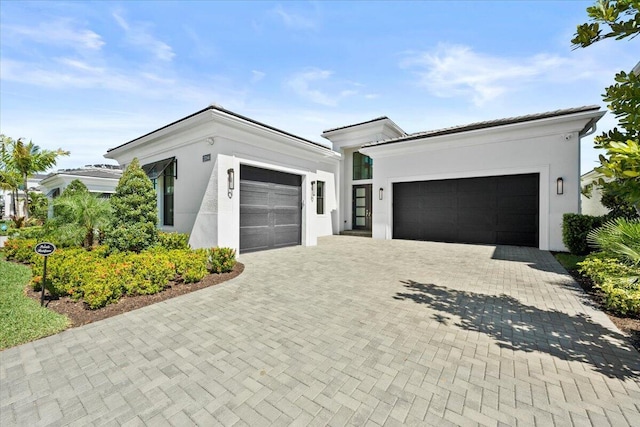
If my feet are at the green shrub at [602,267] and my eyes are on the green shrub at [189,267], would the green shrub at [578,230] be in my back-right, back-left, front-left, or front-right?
back-right

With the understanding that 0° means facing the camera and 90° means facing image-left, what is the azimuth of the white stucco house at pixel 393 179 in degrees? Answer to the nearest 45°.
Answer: approximately 45°

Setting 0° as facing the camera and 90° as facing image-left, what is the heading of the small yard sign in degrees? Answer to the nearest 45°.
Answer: approximately 0°

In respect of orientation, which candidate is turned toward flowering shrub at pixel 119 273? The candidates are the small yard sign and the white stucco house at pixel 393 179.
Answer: the white stucco house

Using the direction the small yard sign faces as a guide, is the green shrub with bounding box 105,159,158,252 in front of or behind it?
behind

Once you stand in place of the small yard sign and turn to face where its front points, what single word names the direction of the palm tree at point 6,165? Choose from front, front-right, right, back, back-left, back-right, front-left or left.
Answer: back

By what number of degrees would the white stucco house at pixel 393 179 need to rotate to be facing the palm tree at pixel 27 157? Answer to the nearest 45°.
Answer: approximately 45° to its right
